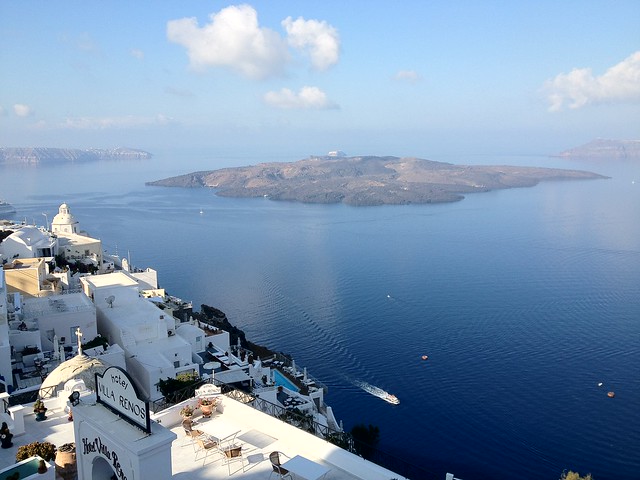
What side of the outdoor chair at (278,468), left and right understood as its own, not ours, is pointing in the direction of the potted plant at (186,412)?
back

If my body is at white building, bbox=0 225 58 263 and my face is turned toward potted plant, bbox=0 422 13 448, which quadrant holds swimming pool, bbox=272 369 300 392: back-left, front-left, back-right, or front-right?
front-left

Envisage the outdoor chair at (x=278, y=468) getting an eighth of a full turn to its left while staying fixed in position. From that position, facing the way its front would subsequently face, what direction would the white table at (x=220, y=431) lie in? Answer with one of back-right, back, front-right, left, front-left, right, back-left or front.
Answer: back-left

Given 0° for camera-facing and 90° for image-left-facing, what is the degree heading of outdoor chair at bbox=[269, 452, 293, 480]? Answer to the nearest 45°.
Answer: approximately 315°

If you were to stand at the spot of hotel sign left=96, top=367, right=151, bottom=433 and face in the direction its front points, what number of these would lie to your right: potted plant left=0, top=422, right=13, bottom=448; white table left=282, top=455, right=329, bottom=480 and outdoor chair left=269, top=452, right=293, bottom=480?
1

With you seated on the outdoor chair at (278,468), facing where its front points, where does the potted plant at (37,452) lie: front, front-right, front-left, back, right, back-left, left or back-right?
back-right

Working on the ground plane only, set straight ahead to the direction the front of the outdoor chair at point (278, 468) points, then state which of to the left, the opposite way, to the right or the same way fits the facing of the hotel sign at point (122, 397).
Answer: to the right

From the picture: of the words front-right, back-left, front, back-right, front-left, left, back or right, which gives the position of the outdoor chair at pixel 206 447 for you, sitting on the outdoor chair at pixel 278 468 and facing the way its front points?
back

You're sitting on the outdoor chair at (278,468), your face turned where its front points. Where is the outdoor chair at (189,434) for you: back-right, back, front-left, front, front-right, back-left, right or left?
back

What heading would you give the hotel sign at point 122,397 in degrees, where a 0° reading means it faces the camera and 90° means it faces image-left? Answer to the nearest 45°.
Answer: approximately 45°

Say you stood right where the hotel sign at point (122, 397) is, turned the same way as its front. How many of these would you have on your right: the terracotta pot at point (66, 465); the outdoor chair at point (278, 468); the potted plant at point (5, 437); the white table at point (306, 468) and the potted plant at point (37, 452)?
3
